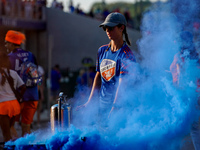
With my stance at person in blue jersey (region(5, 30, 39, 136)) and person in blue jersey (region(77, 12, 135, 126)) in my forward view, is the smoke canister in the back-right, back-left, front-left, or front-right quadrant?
front-right

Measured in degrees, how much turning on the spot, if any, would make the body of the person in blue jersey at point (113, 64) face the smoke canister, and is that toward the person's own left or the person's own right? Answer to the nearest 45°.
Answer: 0° — they already face it

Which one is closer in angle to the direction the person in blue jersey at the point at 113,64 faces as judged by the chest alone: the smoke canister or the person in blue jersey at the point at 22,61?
the smoke canister

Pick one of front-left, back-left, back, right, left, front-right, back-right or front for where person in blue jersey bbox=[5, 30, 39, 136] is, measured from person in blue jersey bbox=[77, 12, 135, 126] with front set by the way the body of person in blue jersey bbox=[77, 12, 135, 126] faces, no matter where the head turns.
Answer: right

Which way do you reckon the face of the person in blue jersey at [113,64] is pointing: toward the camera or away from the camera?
toward the camera
